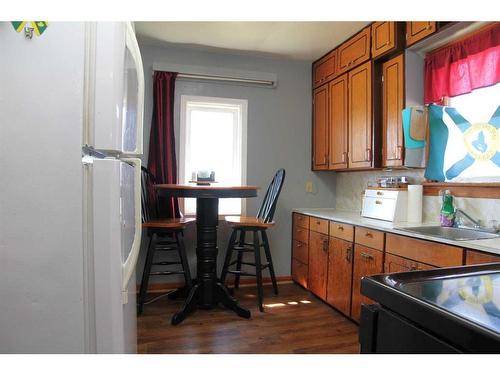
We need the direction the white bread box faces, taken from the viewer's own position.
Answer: facing the viewer and to the left of the viewer

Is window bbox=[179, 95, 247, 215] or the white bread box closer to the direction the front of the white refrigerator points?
the white bread box

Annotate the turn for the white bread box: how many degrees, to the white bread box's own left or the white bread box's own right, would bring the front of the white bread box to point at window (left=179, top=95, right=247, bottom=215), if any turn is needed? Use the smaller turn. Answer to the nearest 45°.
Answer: approximately 45° to the white bread box's own right

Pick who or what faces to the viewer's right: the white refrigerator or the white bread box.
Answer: the white refrigerator

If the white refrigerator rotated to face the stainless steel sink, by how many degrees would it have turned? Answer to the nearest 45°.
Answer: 0° — it already faces it

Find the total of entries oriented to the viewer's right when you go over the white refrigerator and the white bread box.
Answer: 1

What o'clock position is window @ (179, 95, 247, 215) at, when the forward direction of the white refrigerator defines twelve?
The window is roughly at 10 o'clock from the white refrigerator.

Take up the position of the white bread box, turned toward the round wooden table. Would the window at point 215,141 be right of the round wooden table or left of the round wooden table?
right

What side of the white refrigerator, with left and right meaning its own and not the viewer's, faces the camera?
right

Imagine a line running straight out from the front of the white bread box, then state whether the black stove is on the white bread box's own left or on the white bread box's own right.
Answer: on the white bread box's own left

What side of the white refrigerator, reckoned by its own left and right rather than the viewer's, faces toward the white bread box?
front

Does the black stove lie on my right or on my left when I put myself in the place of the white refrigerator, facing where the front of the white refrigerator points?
on my right
